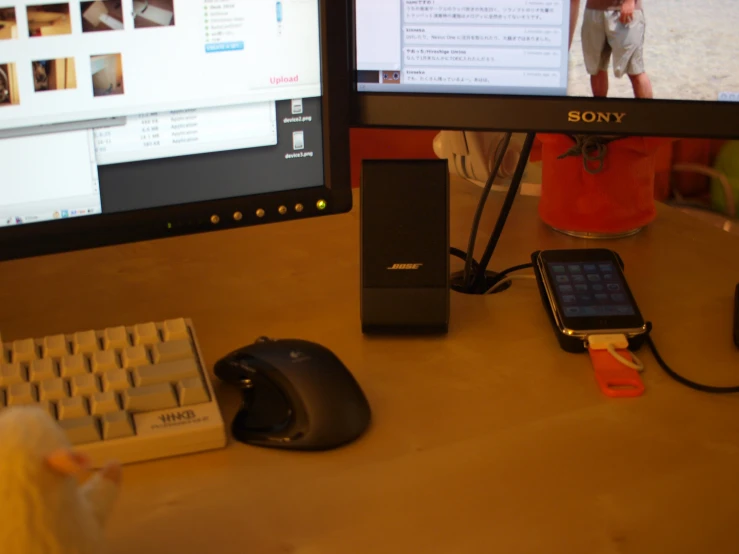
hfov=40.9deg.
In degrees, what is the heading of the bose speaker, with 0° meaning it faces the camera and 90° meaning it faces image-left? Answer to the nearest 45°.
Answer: approximately 0°

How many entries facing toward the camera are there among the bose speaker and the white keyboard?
2

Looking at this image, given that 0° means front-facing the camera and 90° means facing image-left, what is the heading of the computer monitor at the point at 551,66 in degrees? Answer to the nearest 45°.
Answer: approximately 0°
